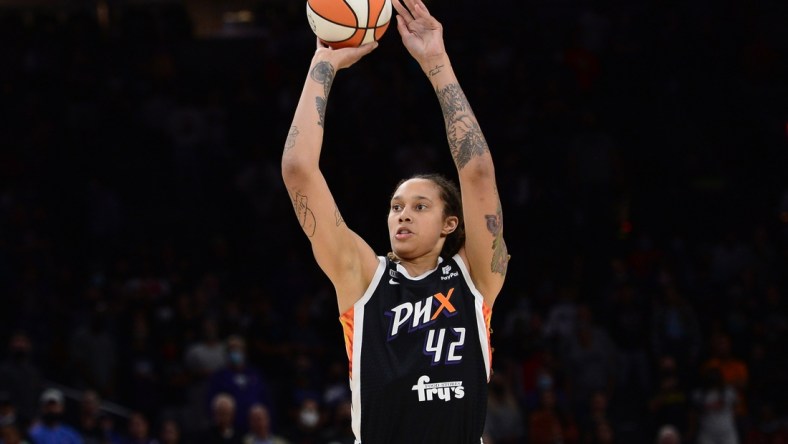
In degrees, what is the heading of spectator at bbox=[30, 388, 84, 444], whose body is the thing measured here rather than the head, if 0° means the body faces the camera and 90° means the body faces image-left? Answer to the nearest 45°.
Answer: approximately 0°

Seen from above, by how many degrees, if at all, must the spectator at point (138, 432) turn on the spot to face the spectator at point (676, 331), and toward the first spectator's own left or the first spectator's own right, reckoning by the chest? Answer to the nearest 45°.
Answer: approximately 90° to the first spectator's own left

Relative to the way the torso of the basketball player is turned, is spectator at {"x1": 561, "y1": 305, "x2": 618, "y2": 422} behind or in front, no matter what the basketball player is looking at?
behind

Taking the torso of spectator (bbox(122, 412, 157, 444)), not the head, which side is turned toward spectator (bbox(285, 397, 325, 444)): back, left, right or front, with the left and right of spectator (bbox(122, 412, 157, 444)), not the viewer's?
left

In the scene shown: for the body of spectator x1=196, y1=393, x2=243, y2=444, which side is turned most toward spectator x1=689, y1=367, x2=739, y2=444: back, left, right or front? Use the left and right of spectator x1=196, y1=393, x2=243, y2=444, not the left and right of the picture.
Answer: left

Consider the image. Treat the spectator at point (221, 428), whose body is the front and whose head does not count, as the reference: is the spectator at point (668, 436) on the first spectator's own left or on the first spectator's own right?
on the first spectator's own left

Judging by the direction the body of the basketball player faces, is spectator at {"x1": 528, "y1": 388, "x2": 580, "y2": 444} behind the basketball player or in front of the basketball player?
behind

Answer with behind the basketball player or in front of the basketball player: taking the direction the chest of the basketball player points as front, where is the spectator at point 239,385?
behind

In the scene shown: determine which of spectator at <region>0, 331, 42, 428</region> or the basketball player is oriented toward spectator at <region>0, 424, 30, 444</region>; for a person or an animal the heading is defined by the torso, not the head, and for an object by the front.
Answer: spectator at <region>0, 331, 42, 428</region>
